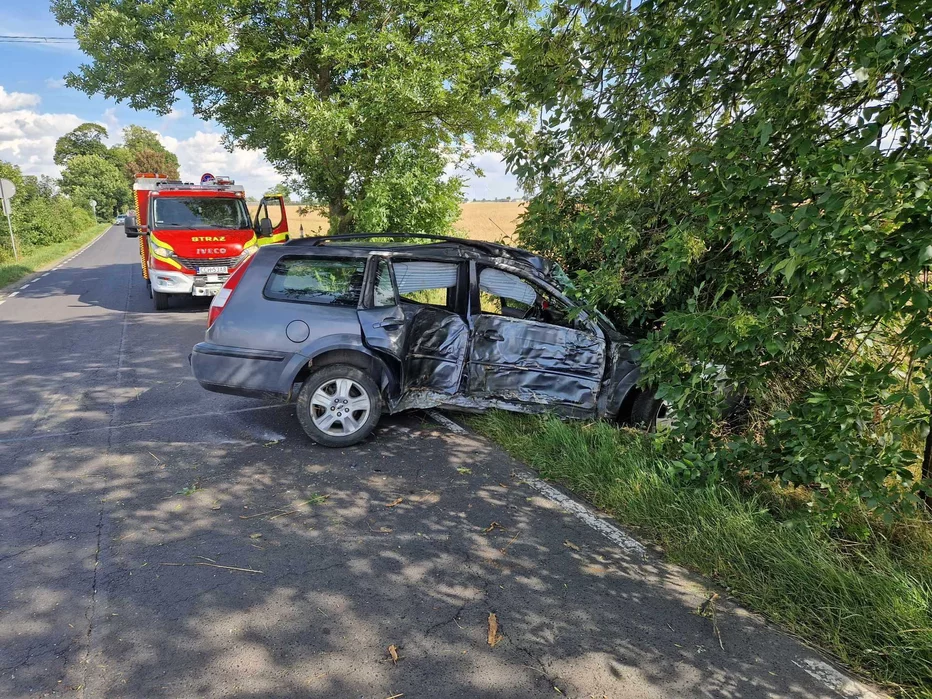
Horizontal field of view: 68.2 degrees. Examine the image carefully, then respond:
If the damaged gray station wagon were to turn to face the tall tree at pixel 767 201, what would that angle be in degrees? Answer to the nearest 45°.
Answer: approximately 45° to its right

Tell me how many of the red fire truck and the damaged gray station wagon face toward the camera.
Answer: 1

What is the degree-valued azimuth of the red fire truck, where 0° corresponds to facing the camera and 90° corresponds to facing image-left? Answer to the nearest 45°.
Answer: approximately 0°

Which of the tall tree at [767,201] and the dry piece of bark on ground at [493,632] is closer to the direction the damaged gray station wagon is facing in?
the tall tree

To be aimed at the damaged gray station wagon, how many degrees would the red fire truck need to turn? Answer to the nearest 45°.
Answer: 0° — it already faces it

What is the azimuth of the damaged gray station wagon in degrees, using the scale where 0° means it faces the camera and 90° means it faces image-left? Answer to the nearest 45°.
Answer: approximately 270°

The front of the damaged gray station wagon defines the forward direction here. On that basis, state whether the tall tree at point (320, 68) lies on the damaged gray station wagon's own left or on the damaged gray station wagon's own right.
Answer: on the damaged gray station wagon's own left

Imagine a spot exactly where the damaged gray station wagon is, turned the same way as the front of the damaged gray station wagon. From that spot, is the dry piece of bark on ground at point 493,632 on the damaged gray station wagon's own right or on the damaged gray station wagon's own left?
on the damaged gray station wagon's own right

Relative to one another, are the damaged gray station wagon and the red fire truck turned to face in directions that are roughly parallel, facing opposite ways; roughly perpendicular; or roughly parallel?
roughly perpendicular

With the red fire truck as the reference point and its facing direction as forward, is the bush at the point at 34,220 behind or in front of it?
behind
